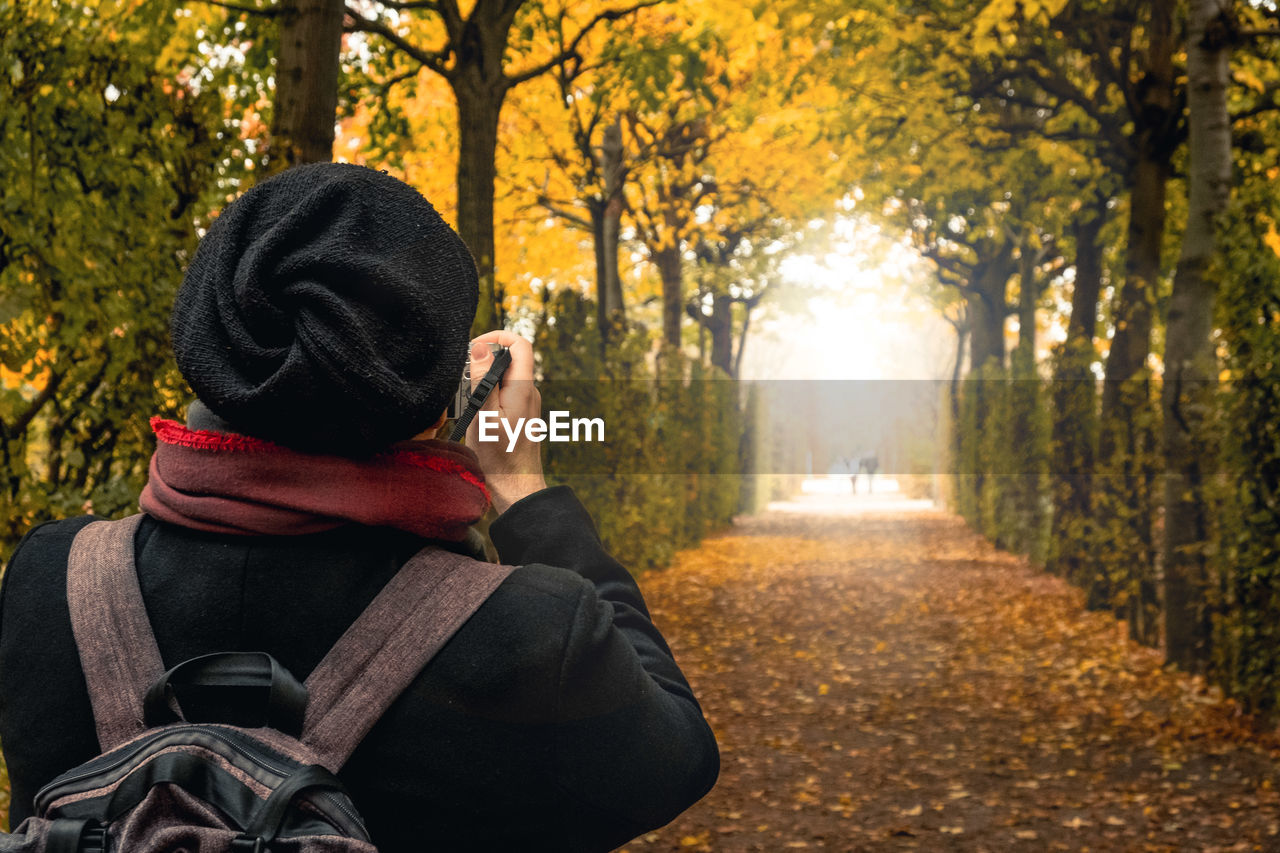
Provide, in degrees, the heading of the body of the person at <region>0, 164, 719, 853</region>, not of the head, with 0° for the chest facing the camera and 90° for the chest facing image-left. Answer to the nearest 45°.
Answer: approximately 225°

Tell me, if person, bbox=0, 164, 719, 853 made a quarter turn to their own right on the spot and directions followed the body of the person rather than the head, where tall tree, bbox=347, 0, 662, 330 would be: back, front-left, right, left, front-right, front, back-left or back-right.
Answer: back-left
